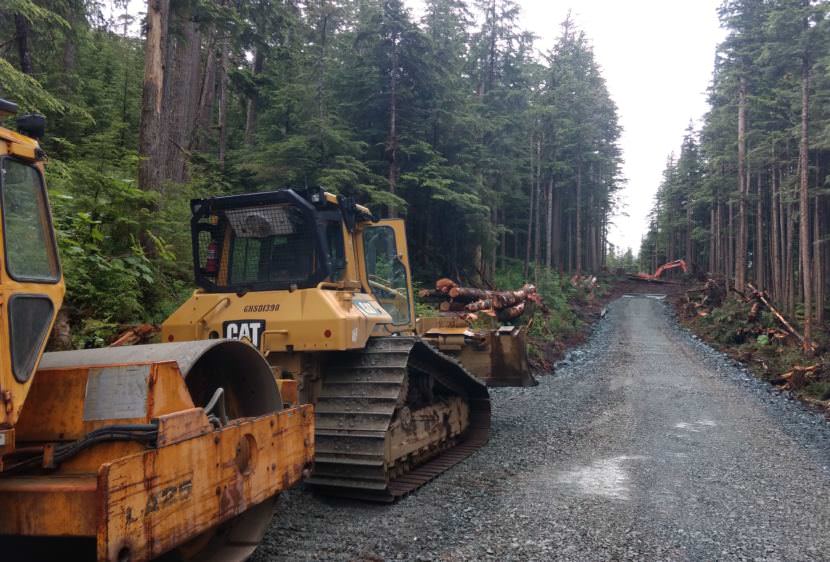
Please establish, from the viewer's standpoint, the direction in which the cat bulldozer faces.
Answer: facing away from the viewer and to the right of the viewer

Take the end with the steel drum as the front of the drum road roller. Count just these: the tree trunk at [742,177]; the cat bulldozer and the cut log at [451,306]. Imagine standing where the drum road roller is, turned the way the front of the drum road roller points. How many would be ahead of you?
3

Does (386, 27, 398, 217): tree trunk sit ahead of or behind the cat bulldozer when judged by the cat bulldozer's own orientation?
ahead

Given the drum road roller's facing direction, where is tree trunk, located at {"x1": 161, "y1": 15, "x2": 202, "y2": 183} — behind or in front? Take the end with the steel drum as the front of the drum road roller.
in front

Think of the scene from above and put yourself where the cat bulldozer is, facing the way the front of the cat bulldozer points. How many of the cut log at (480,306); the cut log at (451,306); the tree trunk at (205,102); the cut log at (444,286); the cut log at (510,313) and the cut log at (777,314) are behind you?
0

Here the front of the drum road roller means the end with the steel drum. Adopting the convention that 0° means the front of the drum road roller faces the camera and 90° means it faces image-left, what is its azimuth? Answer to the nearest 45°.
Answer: approximately 225°

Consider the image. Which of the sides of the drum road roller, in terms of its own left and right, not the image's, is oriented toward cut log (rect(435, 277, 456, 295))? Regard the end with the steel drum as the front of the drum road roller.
front

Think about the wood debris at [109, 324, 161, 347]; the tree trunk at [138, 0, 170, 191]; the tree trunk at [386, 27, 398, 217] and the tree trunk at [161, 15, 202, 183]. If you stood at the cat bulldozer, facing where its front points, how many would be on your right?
0

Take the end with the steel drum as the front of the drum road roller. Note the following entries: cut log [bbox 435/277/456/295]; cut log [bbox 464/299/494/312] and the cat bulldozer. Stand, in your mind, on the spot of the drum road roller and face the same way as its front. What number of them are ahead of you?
3

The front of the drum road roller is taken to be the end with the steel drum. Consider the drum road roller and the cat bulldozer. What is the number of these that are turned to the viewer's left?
0

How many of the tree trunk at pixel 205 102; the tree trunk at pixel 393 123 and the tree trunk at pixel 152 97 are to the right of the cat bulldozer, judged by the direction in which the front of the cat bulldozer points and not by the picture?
0

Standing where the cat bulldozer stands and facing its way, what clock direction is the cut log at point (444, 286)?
The cut log is roughly at 11 o'clock from the cat bulldozer.

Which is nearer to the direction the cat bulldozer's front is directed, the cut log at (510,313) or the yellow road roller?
the cut log

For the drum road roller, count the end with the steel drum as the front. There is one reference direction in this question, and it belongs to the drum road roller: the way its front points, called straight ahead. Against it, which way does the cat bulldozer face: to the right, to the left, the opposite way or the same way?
the same way

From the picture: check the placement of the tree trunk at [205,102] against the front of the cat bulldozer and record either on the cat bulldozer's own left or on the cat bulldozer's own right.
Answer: on the cat bulldozer's own left

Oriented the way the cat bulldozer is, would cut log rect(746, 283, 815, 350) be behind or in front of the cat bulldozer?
in front

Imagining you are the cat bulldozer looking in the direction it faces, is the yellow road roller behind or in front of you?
behind

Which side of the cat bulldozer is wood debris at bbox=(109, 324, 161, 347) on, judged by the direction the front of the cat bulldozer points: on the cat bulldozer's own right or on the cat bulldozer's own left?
on the cat bulldozer's own left
